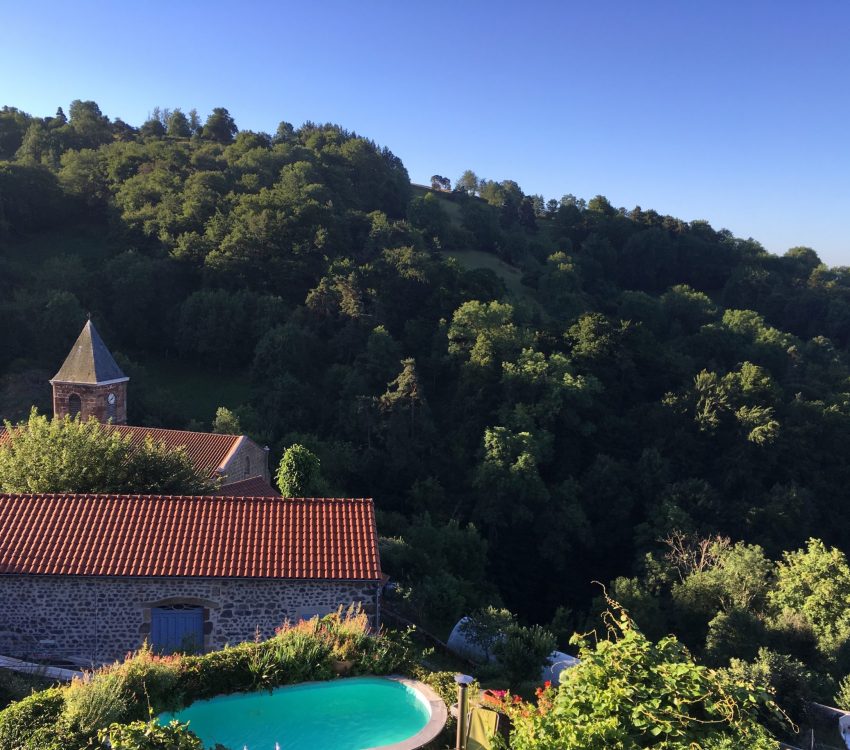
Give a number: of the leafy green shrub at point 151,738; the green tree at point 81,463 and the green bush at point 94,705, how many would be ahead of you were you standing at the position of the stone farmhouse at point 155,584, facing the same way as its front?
2

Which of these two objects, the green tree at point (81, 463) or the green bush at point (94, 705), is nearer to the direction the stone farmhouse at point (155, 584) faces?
the green bush

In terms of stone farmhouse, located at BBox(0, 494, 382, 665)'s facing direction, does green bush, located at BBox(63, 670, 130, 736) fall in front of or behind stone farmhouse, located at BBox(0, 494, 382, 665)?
in front

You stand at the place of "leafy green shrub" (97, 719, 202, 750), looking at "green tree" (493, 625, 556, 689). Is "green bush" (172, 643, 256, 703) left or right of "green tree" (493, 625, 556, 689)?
left

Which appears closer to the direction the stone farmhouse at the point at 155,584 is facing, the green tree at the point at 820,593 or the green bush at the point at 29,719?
the green bush

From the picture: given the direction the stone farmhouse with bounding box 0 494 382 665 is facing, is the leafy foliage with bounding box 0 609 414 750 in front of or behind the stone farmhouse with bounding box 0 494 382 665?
in front

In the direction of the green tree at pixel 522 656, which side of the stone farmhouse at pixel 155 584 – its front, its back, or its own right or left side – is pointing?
left

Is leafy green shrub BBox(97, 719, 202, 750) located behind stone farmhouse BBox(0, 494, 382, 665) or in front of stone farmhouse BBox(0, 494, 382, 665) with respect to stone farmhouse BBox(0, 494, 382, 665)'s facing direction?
in front

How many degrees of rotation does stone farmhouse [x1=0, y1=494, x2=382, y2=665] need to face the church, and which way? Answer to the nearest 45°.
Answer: approximately 180°

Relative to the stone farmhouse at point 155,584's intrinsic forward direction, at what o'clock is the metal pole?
The metal pole is roughly at 11 o'clock from the stone farmhouse.

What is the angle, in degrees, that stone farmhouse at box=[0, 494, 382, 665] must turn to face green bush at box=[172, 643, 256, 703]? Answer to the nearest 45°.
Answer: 0° — it already faces it

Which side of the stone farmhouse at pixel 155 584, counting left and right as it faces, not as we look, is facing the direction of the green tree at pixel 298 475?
back

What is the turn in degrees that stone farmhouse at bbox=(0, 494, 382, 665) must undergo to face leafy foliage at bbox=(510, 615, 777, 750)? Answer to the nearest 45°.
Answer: approximately 45° to its left

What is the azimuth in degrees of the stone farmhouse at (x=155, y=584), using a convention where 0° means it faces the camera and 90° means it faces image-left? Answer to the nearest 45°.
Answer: approximately 0°

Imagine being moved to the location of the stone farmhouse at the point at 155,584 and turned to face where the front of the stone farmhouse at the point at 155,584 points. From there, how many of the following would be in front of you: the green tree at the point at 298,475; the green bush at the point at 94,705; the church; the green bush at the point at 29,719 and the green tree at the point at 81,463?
2
